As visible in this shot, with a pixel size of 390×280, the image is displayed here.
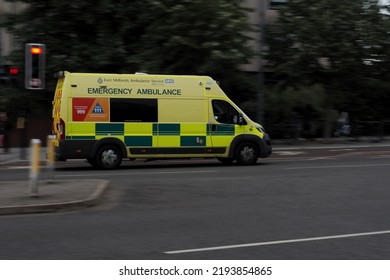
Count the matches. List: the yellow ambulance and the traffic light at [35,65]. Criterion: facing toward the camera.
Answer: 1

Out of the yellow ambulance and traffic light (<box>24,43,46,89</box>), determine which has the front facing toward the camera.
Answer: the traffic light

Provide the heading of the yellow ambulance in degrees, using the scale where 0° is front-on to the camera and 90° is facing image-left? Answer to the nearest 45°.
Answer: approximately 270°

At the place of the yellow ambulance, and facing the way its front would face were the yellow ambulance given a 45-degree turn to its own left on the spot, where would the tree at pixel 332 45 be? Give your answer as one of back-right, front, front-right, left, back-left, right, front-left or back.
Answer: front

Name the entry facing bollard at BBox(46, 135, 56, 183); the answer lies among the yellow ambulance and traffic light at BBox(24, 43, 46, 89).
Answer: the traffic light

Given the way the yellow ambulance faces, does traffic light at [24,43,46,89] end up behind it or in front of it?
behind

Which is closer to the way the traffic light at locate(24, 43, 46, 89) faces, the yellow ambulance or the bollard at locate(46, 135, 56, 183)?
the bollard

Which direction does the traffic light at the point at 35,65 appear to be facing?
toward the camera

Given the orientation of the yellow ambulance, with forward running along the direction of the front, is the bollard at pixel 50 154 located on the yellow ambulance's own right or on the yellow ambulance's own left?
on the yellow ambulance's own right

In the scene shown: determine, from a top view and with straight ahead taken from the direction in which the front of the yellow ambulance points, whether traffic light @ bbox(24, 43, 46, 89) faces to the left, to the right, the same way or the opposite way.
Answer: to the right

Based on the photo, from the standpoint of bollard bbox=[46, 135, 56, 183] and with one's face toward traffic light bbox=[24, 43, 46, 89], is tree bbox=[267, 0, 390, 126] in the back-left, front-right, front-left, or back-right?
front-right

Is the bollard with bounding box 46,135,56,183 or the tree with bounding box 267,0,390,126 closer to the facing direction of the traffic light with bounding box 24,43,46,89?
the bollard

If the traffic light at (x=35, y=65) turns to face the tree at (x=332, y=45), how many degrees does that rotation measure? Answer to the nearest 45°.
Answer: approximately 135° to its left

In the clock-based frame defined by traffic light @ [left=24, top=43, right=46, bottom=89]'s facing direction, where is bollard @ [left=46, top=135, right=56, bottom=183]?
The bollard is roughly at 12 o'clock from the traffic light.
